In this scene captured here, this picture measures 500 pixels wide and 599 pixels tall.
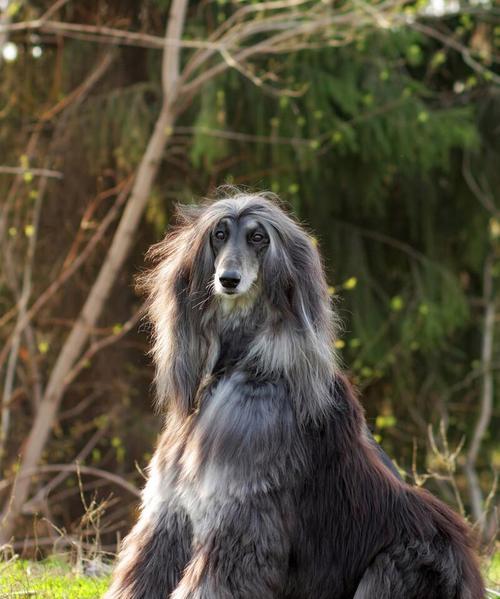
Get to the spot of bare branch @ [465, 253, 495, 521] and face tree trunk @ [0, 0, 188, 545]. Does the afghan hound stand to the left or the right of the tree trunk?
left

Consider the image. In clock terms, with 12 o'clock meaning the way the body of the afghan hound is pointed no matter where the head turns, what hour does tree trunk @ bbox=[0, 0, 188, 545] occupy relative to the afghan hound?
The tree trunk is roughly at 4 o'clock from the afghan hound.

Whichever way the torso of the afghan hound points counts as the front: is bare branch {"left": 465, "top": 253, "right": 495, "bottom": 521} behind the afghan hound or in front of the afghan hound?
behind

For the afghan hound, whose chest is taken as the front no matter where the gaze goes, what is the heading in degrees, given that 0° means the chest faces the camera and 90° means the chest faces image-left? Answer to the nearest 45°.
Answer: approximately 45°
